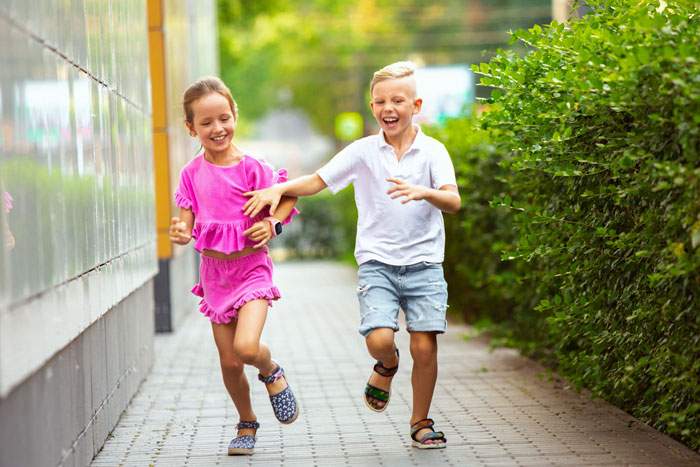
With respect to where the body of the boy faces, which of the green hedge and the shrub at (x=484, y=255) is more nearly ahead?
the green hedge

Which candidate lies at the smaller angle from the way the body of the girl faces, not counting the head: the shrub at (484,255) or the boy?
the boy

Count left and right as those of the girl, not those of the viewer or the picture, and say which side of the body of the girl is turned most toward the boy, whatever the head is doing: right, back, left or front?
left

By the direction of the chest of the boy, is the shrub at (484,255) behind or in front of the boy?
behind

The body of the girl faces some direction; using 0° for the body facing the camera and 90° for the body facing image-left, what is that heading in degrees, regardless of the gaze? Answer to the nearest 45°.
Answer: approximately 0°

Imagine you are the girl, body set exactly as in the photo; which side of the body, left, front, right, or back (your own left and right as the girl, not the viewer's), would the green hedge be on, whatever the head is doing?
left

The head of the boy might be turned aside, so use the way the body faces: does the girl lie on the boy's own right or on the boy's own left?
on the boy's own right

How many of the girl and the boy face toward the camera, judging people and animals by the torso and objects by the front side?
2

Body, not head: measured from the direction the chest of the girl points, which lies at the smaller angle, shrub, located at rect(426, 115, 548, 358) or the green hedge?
the green hedge
